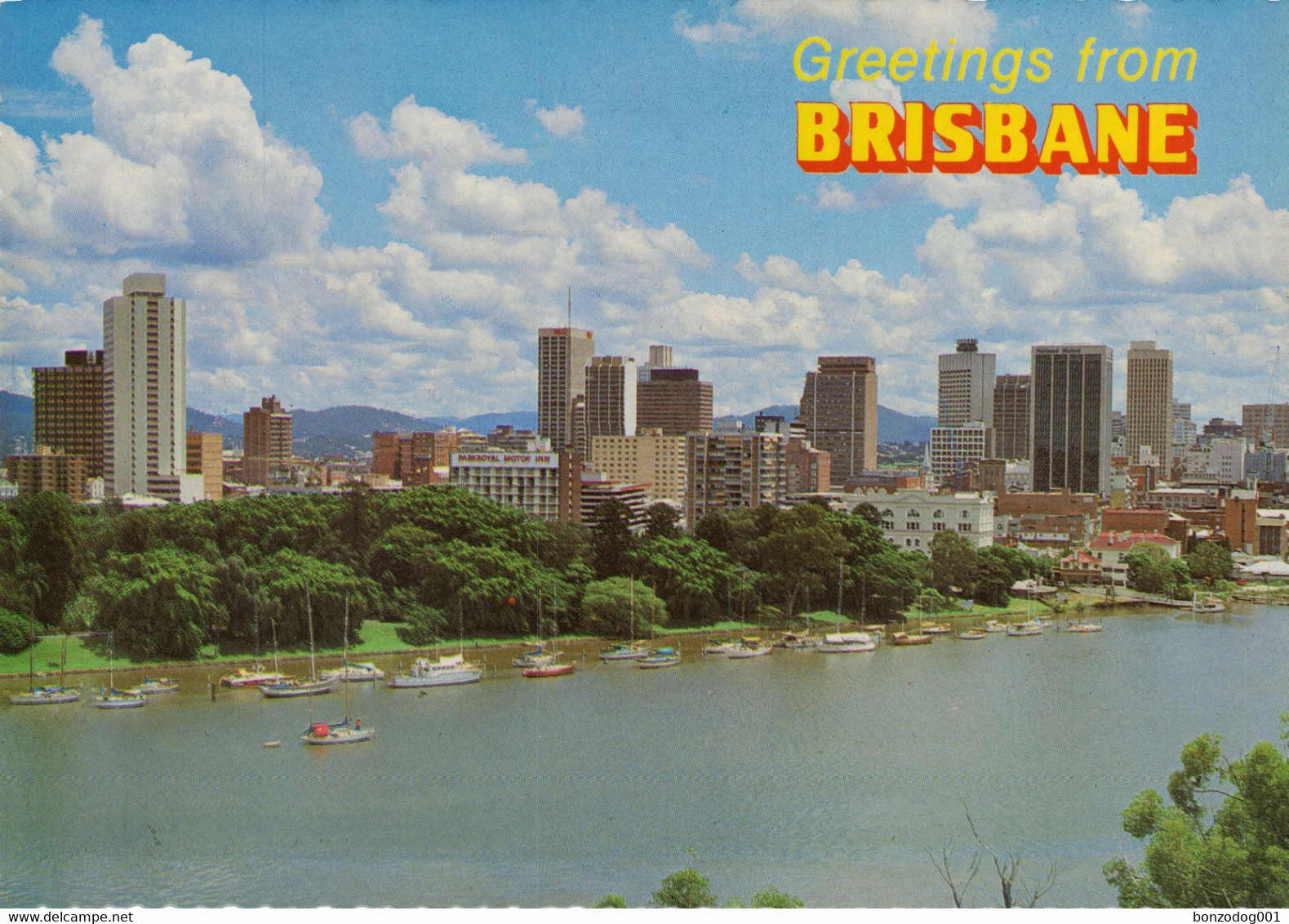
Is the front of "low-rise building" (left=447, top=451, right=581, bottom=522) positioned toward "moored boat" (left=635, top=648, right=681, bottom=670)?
yes

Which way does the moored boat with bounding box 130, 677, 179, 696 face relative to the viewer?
to the viewer's left

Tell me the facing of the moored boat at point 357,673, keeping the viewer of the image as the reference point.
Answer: facing to the left of the viewer

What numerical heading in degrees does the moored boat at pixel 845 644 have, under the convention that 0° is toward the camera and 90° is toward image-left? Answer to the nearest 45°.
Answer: approximately 90°

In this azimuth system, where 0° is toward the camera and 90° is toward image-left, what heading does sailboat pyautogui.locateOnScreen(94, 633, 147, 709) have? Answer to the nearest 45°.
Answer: approximately 90°

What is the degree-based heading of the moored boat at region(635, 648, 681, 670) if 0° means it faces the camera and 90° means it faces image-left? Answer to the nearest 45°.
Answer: approximately 90°

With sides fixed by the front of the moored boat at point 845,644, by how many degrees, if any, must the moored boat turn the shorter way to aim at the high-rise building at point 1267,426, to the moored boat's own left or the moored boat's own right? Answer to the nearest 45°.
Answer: approximately 135° to the moored boat's own right

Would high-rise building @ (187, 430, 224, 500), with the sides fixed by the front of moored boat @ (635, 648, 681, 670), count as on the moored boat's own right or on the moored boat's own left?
on the moored boat's own right

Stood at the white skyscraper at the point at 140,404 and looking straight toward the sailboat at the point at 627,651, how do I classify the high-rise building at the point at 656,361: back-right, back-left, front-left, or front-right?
front-left

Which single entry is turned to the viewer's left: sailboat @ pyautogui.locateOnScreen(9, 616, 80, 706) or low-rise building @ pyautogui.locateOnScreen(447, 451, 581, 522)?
the sailboat

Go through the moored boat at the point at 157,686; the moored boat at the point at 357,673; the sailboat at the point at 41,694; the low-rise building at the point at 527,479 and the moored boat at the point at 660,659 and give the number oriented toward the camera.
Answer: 1
